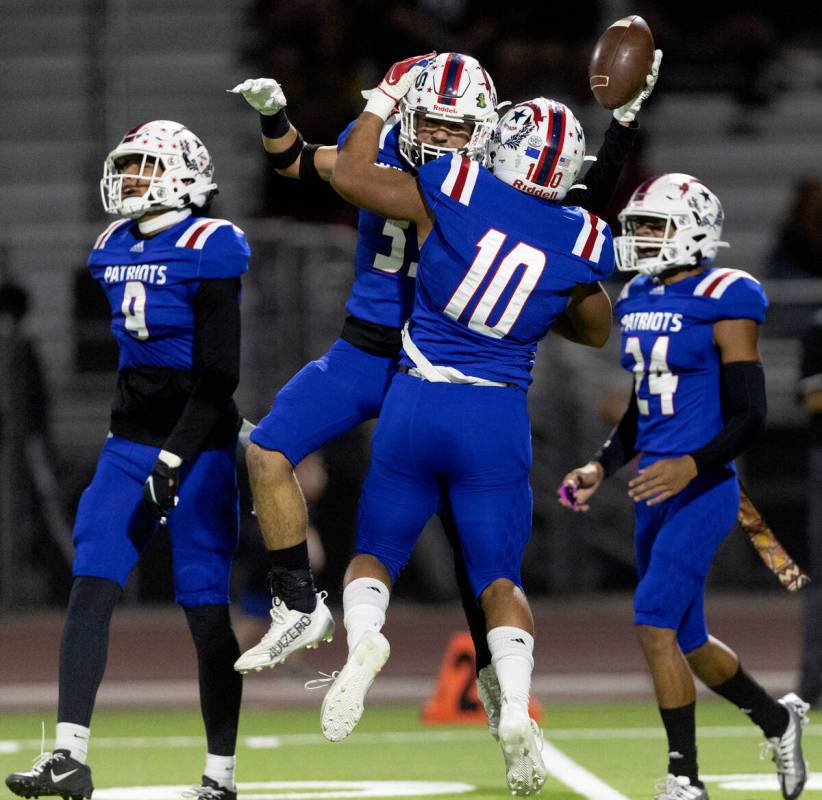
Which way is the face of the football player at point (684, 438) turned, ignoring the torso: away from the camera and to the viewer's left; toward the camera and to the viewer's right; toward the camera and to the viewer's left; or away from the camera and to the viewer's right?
toward the camera and to the viewer's left

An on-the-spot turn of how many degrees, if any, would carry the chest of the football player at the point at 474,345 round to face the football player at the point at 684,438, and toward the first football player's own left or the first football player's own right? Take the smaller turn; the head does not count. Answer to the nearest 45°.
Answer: approximately 45° to the first football player's own right

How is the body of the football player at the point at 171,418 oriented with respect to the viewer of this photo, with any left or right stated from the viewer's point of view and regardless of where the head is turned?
facing the viewer and to the left of the viewer

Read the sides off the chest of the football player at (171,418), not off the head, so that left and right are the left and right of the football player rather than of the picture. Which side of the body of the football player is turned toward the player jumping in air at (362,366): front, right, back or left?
left

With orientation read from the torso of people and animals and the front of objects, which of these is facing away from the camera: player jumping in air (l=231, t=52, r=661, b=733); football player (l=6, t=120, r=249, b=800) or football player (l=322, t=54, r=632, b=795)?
football player (l=322, t=54, r=632, b=795)

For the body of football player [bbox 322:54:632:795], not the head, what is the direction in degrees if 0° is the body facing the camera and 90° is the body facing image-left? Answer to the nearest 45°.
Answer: approximately 180°

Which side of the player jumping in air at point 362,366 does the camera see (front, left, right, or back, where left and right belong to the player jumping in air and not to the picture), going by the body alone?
front

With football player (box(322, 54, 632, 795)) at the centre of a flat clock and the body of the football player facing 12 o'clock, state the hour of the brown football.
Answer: The brown football is roughly at 1 o'clock from the football player.

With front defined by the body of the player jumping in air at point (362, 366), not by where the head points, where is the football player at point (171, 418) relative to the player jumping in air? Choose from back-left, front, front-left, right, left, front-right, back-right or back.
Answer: right

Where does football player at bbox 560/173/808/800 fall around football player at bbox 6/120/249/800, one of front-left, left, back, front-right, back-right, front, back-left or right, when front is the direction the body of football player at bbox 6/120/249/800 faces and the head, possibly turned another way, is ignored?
back-left
